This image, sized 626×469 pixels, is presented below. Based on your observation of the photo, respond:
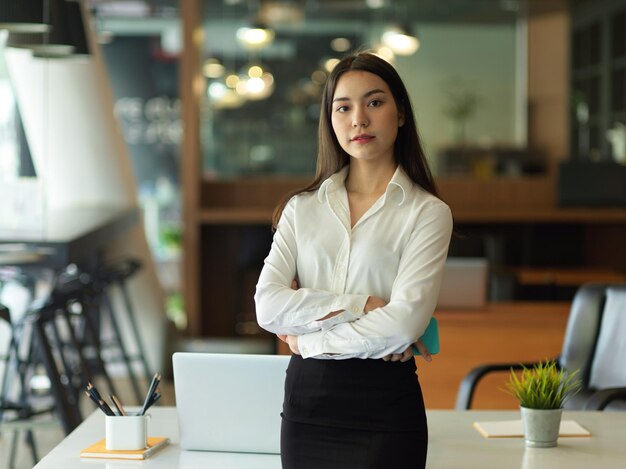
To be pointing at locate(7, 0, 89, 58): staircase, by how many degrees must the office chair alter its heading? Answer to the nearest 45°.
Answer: approximately 45° to its right

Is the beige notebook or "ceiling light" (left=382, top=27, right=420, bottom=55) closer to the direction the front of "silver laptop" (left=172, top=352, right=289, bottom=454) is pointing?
the ceiling light

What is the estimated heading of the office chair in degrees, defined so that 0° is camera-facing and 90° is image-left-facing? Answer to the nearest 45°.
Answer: approximately 45°

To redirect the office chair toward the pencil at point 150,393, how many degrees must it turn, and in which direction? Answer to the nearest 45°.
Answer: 0° — it already faces it

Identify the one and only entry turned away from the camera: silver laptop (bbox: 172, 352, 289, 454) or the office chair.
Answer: the silver laptop

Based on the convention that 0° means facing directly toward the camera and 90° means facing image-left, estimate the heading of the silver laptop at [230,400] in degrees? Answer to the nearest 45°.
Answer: approximately 180°

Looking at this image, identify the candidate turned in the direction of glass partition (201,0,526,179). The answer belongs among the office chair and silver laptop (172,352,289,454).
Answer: the silver laptop

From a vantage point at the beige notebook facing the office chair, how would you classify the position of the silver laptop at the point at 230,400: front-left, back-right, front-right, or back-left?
back-left
